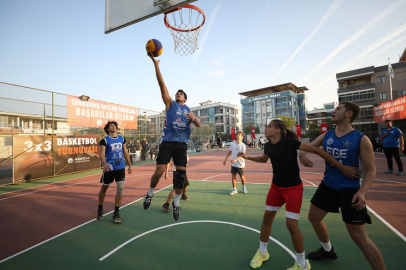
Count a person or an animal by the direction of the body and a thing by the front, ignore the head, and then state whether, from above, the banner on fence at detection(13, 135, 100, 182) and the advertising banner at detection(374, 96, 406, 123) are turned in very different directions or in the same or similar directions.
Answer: very different directions

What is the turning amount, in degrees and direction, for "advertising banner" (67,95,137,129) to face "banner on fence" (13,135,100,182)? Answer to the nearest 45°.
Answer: approximately 90° to its right

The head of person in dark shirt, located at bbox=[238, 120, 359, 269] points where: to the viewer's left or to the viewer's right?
to the viewer's left

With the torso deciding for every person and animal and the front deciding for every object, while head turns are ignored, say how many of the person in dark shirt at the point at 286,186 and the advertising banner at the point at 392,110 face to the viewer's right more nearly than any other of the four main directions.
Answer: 0

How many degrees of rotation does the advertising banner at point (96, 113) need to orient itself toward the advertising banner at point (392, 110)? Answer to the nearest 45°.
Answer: approximately 45° to its left

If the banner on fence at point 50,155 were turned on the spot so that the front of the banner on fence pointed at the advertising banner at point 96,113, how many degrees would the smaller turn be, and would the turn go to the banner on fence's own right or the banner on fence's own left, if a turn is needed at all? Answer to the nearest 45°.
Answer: approximately 90° to the banner on fence's own left

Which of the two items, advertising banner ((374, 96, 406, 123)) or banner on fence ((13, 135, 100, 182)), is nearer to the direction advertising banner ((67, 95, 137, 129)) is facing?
the advertising banner

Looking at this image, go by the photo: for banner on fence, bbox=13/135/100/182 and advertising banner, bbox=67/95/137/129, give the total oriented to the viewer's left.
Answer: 0

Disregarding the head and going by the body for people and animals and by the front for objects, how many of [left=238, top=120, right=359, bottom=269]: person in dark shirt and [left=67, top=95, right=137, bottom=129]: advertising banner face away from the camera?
0

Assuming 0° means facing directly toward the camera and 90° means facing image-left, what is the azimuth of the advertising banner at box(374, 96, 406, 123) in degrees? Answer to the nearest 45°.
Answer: approximately 45°
